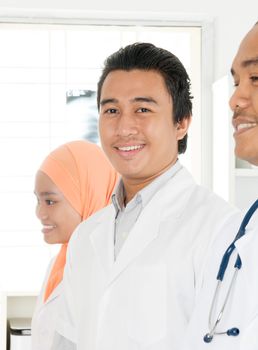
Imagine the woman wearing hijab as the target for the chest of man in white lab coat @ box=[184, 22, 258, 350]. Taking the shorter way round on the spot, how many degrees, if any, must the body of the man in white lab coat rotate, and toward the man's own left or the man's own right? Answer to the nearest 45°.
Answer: approximately 90° to the man's own right

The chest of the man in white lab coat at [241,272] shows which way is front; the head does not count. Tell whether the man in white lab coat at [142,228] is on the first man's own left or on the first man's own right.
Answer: on the first man's own right

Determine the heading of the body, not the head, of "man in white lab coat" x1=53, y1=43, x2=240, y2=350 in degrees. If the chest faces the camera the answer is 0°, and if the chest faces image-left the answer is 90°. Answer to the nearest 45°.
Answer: approximately 45°

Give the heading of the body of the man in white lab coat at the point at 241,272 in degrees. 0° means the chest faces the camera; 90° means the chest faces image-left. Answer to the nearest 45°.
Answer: approximately 45°

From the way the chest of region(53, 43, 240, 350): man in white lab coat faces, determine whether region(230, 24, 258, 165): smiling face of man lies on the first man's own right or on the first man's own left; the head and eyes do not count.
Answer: on the first man's own left
